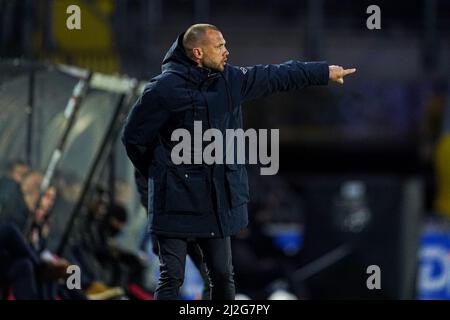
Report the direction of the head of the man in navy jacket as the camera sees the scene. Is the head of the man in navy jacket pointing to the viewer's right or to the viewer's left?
to the viewer's right

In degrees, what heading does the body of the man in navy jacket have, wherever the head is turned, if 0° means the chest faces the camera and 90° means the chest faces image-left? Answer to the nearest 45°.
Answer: approximately 315°
